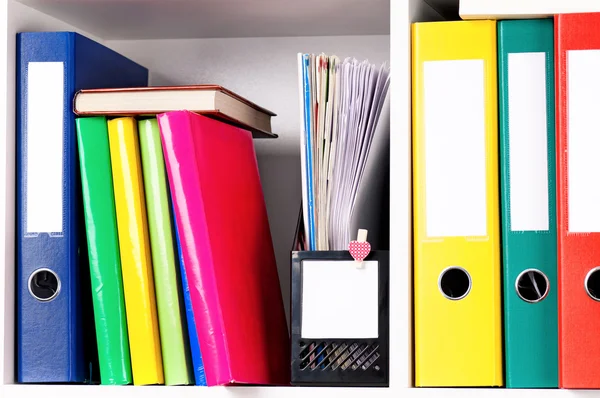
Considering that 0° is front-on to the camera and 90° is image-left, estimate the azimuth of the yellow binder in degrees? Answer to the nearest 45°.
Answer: approximately 0°

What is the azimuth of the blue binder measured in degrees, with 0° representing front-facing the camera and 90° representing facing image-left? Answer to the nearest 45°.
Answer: approximately 0°

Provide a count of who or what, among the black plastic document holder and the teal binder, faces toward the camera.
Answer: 2

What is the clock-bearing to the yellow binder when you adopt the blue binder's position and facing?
The yellow binder is roughly at 10 o'clock from the blue binder.
